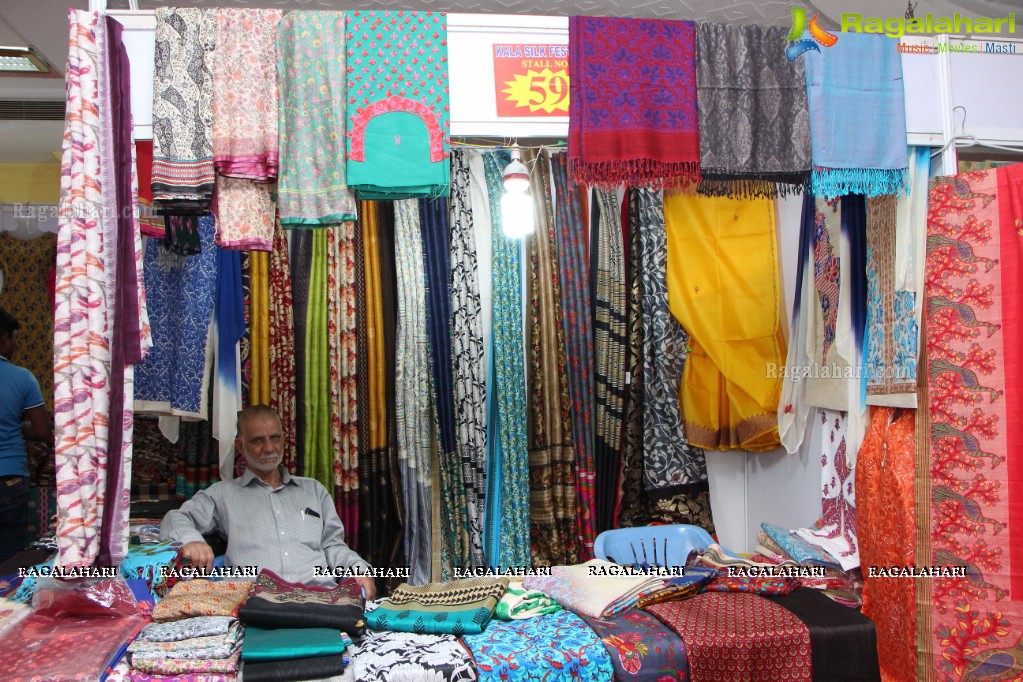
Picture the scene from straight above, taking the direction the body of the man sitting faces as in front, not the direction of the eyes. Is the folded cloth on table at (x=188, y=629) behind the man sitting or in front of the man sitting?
in front

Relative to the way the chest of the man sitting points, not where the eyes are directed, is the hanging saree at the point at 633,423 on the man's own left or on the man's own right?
on the man's own left

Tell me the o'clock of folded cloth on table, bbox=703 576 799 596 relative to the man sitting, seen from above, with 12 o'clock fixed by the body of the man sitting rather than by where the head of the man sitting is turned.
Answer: The folded cloth on table is roughly at 10 o'clock from the man sitting.

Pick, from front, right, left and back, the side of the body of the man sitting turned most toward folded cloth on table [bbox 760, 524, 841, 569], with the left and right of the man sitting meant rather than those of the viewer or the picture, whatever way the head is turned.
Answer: left

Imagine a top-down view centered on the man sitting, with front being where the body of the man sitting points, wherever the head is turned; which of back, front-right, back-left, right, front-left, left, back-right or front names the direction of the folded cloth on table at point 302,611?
front

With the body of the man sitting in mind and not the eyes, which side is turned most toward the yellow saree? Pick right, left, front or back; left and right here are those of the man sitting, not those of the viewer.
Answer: left

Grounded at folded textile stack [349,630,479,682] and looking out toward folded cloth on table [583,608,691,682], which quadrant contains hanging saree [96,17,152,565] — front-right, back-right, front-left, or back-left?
back-left

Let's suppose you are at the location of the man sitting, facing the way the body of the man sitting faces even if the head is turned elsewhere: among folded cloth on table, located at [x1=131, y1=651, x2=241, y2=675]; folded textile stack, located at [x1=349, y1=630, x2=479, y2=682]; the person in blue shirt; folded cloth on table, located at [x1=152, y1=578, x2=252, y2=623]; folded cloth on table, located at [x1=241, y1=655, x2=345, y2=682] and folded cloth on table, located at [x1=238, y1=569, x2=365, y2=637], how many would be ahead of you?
5

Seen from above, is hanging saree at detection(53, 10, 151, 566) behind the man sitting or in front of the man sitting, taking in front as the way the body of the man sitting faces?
in front

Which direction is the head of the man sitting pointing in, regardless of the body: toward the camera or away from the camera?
toward the camera

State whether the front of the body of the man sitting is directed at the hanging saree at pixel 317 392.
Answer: no

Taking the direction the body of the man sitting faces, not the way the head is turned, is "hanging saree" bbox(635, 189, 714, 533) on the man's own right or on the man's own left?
on the man's own left

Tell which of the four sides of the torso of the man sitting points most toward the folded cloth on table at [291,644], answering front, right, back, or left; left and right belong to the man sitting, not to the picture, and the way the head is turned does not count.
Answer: front

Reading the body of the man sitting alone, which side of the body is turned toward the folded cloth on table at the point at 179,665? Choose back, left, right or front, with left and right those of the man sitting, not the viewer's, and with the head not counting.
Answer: front

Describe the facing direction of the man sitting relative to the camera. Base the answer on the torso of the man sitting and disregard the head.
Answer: toward the camera

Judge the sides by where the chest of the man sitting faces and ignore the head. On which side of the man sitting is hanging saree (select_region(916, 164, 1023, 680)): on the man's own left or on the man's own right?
on the man's own left

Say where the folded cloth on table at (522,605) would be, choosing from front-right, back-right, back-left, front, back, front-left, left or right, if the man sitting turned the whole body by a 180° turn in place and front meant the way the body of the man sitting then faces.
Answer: back-right
